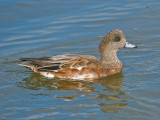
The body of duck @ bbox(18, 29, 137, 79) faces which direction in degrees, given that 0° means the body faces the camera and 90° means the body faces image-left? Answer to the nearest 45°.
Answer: approximately 270°
